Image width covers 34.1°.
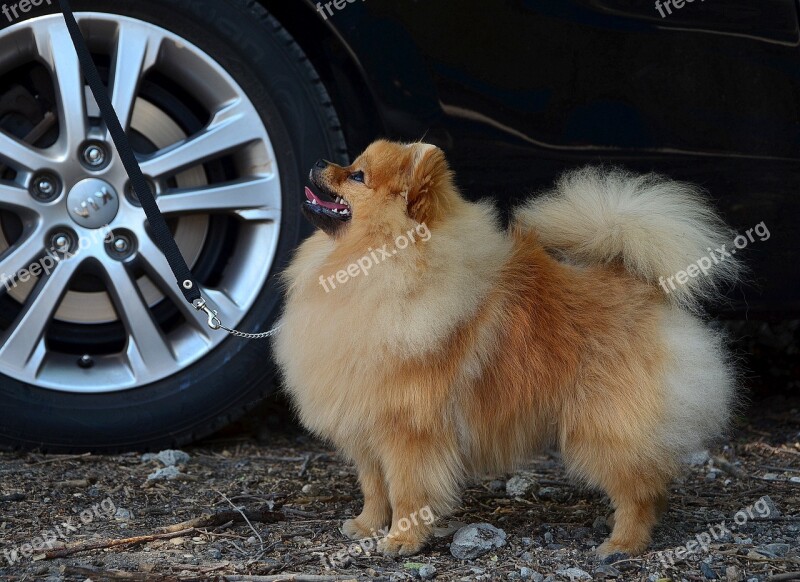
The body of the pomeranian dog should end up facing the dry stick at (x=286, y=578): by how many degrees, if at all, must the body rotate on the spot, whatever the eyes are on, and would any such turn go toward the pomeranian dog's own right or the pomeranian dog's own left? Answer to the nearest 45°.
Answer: approximately 45° to the pomeranian dog's own left

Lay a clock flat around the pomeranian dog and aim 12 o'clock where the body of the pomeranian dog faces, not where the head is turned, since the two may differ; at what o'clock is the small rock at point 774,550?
The small rock is roughly at 6 o'clock from the pomeranian dog.

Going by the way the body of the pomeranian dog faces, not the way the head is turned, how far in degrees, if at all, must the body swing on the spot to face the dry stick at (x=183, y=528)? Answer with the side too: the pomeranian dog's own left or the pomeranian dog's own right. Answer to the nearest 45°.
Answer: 0° — it already faces it

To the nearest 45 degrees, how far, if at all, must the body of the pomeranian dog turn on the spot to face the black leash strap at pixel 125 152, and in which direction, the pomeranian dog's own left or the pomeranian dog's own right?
0° — it already faces it

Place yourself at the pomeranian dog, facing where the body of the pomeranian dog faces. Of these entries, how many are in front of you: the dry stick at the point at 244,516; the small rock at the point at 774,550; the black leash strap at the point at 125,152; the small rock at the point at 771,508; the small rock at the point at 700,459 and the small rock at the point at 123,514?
3

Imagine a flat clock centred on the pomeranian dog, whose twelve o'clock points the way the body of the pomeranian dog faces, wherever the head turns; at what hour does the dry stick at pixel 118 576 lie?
The dry stick is roughly at 11 o'clock from the pomeranian dog.

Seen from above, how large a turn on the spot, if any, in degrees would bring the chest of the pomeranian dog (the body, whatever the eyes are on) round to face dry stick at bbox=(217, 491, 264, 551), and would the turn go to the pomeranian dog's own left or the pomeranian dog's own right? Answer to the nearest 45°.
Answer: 0° — it already faces it

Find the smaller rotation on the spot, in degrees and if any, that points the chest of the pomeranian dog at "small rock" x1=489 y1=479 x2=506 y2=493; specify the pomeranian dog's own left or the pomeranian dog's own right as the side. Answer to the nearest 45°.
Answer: approximately 90° to the pomeranian dog's own right

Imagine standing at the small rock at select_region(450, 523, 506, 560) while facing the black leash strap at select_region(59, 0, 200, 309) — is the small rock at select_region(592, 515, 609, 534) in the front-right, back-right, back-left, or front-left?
back-right

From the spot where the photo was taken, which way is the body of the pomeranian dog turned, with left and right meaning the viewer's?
facing to the left of the viewer
